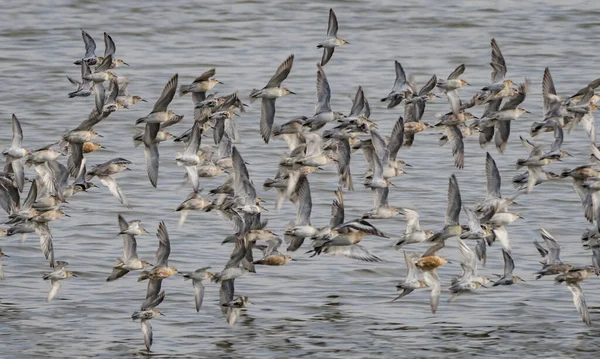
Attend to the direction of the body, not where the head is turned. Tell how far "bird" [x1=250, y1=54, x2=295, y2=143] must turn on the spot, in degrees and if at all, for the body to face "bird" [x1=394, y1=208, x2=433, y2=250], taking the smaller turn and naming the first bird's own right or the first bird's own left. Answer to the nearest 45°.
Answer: approximately 45° to the first bird's own right

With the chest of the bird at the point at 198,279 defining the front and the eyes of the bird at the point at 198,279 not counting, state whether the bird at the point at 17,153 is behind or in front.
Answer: behind

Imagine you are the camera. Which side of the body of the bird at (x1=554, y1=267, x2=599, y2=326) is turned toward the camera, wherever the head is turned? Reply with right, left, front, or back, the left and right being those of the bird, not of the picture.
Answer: right

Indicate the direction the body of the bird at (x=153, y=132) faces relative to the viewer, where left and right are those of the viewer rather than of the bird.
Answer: facing to the right of the viewer

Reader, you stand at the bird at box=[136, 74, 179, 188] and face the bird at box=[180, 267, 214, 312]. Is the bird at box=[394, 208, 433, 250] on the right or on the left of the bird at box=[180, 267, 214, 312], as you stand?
left

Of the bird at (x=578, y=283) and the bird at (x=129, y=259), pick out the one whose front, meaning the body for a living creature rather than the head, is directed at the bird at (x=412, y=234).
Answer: the bird at (x=129, y=259)

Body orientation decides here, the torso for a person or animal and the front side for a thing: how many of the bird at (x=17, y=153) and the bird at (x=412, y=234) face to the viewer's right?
2

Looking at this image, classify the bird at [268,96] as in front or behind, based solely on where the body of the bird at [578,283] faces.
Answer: behind
